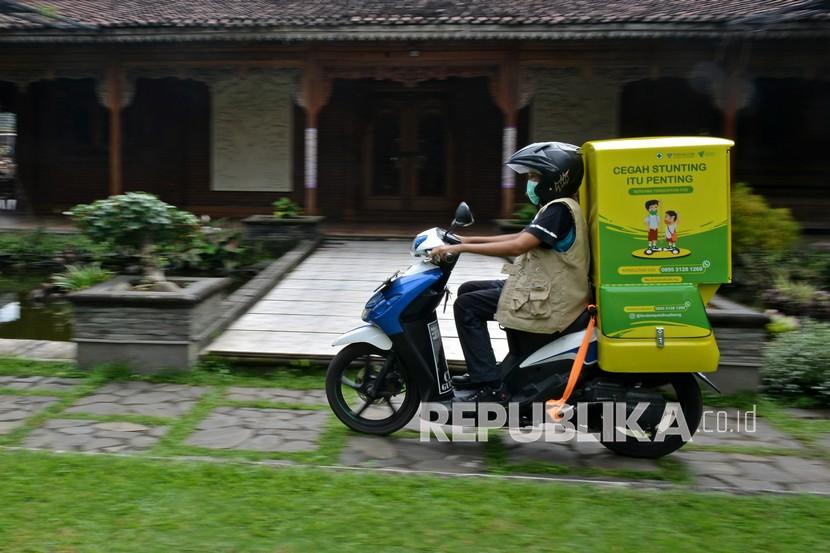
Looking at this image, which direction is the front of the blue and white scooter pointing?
to the viewer's left

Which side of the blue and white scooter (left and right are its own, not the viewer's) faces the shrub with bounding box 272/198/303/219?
right

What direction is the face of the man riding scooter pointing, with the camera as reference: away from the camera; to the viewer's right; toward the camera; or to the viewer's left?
to the viewer's left

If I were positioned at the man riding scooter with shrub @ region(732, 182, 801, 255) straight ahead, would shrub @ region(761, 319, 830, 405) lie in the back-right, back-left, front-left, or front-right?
front-right

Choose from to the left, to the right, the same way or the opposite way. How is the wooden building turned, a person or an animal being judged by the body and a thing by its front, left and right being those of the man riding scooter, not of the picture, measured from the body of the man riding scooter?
to the left

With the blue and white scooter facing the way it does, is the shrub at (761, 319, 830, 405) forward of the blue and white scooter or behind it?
behind

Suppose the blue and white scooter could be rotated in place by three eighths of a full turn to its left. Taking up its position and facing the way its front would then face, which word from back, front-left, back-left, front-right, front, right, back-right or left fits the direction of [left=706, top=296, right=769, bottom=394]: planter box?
left

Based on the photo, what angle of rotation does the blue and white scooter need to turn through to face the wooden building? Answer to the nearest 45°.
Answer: approximately 90° to its right

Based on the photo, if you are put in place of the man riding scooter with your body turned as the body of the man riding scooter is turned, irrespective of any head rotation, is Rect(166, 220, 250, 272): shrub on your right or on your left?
on your right

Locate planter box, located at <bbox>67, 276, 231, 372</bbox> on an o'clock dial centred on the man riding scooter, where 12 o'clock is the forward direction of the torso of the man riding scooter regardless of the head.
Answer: The planter box is roughly at 1 o'clock from the man riding scooter.

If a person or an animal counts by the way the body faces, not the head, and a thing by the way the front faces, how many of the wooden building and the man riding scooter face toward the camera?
1

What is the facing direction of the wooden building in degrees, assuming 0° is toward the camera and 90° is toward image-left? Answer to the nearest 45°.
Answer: approximately 0°

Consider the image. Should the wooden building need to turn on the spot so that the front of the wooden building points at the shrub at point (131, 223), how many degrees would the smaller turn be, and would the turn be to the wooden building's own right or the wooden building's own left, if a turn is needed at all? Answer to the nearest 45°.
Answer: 0° — it already faces it

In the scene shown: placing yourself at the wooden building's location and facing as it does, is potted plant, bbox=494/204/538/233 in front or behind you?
in front

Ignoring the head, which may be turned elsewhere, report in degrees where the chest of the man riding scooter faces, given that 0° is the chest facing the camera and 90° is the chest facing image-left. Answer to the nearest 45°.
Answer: approximately 90°

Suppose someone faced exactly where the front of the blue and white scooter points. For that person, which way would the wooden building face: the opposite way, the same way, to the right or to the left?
to the left

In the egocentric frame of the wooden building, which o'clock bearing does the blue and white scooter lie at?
The blue and white scooter is roughly at 12 o'clock from the wooden building.
